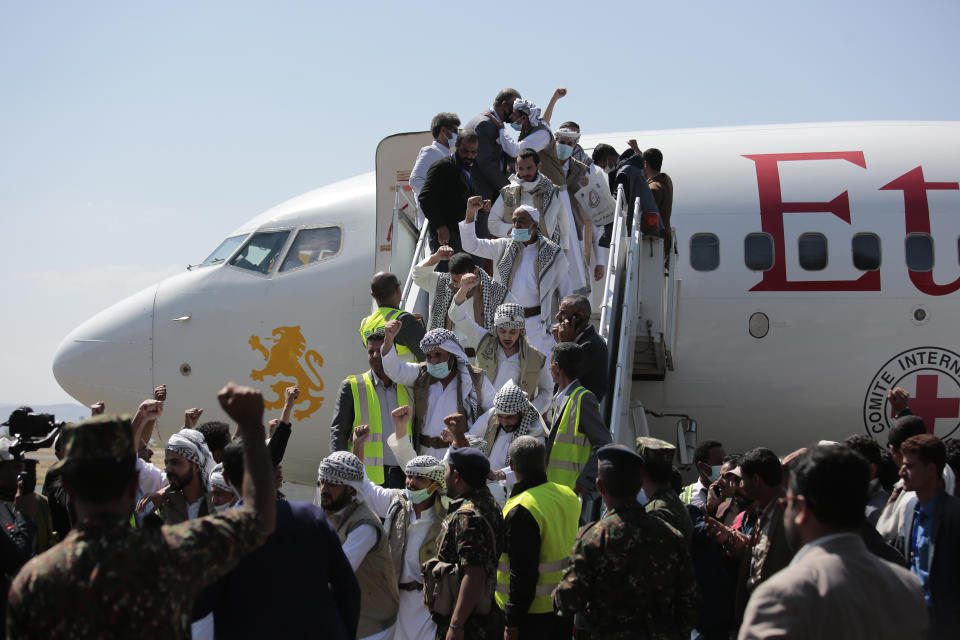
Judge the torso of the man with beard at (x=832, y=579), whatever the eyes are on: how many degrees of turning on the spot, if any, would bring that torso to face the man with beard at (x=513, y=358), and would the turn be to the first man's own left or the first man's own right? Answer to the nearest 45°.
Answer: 0° — they already face them

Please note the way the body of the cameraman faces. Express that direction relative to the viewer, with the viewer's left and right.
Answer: facing to the right of the viewer

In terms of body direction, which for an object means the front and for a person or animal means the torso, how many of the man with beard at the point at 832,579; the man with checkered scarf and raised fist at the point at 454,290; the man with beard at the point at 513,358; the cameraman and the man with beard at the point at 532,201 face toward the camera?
3

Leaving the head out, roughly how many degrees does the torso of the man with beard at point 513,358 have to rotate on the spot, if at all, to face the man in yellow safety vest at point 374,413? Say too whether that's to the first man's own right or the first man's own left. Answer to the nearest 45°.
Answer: approximately 90° to the first man's own right

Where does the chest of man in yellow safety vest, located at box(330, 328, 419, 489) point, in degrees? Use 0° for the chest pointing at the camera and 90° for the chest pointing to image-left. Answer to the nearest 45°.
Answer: approximately 315°

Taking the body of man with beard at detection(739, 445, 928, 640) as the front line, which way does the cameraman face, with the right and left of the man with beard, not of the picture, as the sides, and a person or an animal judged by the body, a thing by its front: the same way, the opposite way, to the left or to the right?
to the right
